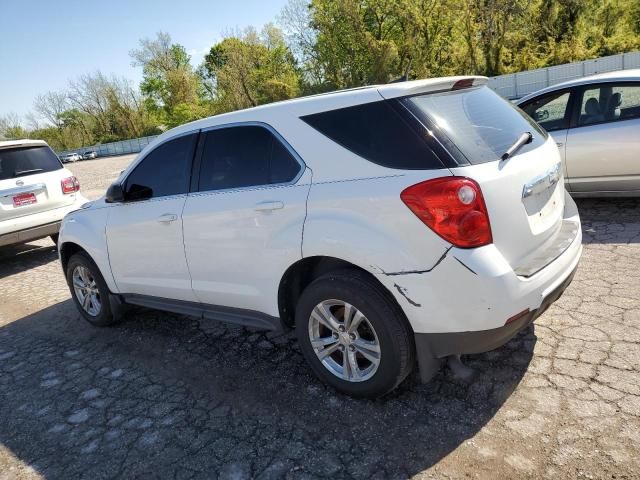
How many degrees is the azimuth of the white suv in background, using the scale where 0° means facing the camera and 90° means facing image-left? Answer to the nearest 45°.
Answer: approximately 180°

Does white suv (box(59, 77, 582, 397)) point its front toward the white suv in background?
yes

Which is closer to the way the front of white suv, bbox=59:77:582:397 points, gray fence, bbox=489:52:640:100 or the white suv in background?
the white suv in background

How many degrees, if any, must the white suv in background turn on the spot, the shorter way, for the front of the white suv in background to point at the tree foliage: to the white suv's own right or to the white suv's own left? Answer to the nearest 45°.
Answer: approximately 45° to the white suv's own right

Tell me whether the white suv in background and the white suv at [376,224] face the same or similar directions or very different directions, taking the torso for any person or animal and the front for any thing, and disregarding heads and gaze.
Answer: same or similar directions

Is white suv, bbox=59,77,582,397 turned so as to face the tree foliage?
no

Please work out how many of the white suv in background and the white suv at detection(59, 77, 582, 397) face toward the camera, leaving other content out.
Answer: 0

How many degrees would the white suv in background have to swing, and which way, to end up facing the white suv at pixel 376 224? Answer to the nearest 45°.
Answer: approximately 180°

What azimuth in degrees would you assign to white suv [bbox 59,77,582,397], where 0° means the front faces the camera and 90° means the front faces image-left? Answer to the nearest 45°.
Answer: approximately 135°

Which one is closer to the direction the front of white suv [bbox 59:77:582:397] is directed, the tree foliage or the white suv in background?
the white suv in background

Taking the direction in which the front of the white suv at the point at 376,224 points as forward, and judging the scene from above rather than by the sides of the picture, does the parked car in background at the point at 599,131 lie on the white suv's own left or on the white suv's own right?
on the white suv's own right

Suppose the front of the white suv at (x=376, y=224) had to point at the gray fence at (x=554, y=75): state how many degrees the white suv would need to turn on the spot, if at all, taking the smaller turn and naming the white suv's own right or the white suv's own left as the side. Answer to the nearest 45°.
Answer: approximately 90° to the white suv's own right

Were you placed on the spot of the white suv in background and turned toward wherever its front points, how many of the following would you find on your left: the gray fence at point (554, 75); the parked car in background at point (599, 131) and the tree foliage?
0

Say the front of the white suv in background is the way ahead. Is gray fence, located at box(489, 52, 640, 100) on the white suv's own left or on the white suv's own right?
on the white suv's own right

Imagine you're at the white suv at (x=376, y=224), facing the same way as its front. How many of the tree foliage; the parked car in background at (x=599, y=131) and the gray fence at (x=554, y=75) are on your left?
0
